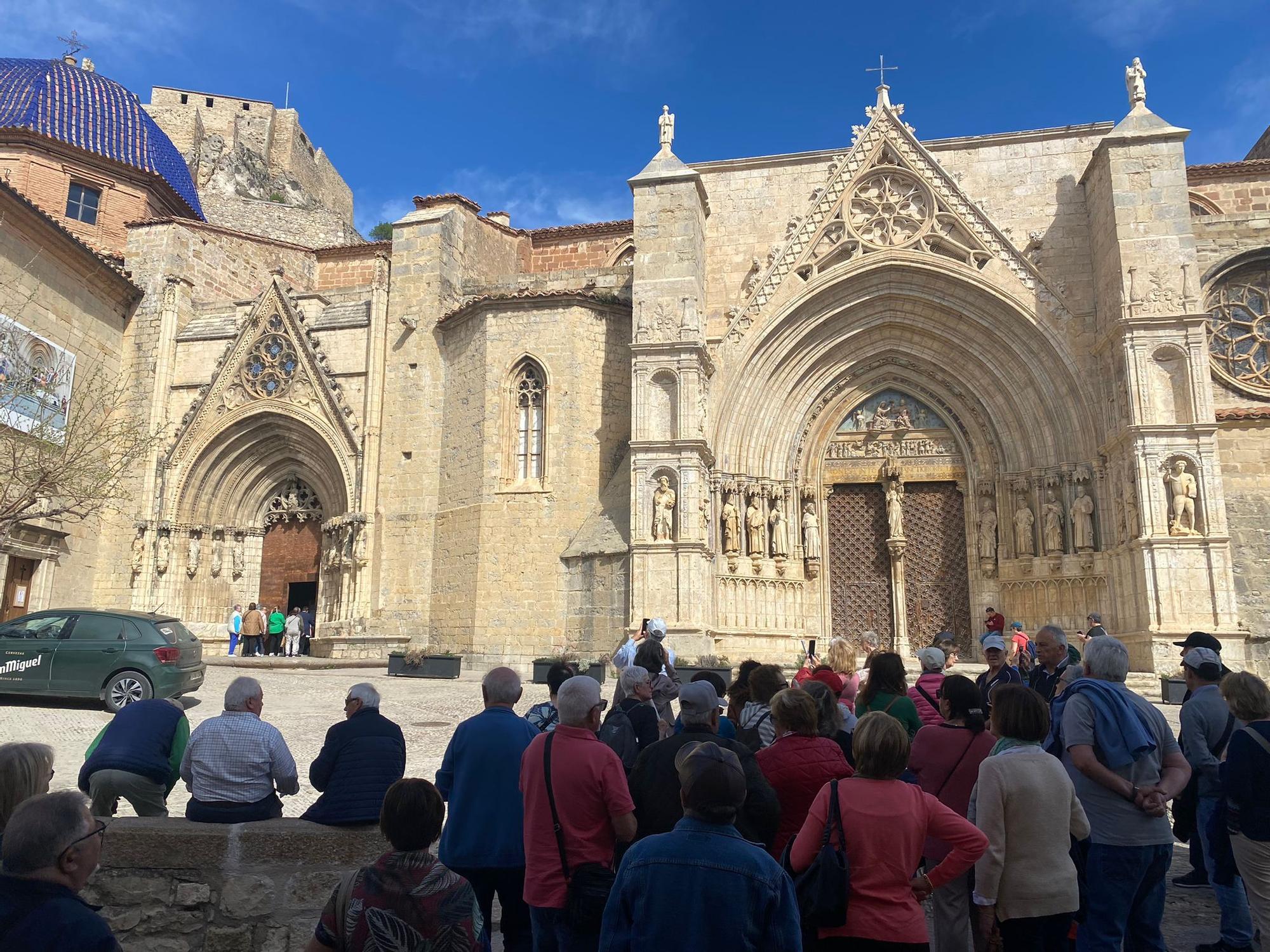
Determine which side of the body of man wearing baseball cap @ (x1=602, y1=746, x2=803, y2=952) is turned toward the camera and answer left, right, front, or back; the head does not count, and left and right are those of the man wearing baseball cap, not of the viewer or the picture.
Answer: back

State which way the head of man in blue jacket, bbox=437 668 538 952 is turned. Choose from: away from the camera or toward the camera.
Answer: away from the camera

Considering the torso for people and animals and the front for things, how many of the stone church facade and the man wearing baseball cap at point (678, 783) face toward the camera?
1

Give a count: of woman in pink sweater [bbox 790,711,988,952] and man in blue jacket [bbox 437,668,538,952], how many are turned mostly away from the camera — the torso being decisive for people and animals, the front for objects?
2

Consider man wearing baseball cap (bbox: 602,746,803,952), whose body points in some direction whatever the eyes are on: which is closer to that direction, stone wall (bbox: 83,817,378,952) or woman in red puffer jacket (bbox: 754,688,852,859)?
the woman in red puffer jacket

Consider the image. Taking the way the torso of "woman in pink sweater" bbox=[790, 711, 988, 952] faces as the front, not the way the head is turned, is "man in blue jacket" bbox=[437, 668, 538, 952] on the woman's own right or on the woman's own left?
on the woman's own left

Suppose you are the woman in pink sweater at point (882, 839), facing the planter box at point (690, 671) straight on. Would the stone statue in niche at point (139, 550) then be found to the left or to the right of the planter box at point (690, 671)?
left

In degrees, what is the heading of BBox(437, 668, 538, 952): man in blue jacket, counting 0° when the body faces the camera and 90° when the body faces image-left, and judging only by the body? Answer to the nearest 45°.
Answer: approximately 180°

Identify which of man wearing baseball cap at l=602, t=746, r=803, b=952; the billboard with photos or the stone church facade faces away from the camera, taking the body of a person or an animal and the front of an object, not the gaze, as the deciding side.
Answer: the man wearing baseball cap

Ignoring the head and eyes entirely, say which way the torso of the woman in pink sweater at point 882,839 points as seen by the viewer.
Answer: away from the camera

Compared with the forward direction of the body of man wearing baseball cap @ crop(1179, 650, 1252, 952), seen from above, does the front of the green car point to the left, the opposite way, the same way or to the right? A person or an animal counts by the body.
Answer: to the left

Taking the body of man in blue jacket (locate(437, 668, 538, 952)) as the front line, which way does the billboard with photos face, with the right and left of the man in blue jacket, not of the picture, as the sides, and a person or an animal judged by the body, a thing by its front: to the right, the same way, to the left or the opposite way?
to the right

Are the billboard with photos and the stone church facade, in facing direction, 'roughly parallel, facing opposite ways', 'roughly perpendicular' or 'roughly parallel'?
roughly perpendicular

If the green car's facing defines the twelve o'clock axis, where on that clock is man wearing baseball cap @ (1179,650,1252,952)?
The man wearing baseball cap is roughly at 8 o'clock from the green car.

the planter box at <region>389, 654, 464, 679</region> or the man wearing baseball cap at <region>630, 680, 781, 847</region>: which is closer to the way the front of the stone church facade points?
the man wearing baseball cap

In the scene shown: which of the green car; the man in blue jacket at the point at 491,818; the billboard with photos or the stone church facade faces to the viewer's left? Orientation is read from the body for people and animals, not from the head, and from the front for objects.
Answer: the green car

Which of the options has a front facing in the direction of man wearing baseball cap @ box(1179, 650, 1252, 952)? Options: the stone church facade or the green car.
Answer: the stone church facade

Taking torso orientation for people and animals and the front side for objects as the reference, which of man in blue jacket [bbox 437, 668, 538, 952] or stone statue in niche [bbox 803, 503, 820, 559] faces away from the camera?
the man in blue jacket
